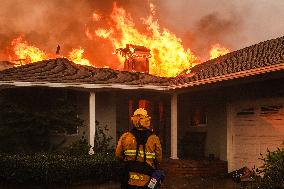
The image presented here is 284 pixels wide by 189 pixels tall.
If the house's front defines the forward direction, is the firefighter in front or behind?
in front

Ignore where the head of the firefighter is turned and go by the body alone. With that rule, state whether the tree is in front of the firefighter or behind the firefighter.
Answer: in front

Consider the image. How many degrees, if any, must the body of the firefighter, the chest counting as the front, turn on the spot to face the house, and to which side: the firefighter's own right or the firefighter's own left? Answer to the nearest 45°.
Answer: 0° — they already face it

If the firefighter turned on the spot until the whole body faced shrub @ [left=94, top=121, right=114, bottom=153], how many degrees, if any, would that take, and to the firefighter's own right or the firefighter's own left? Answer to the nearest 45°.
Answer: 0° — they already face it

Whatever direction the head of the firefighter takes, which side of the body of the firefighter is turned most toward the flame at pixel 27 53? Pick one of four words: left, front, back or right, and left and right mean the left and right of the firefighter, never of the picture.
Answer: front

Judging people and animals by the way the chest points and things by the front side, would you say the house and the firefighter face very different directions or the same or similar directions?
very different directions

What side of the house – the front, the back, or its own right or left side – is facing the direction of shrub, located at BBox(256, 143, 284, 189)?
front

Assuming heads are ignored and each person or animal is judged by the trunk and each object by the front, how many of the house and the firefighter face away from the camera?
1

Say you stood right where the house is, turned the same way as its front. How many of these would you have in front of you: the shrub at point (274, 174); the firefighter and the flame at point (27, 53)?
2

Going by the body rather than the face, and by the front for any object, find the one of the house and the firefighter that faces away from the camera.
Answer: the firefighter

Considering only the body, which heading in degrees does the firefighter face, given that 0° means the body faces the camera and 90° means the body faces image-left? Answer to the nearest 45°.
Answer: approximately 180°

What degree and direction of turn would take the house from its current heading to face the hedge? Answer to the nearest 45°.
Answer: approximately 45° to its right

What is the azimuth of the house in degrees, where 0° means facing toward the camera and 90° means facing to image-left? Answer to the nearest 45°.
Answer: approximately 0°

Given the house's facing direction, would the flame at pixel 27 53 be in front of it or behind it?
behind
